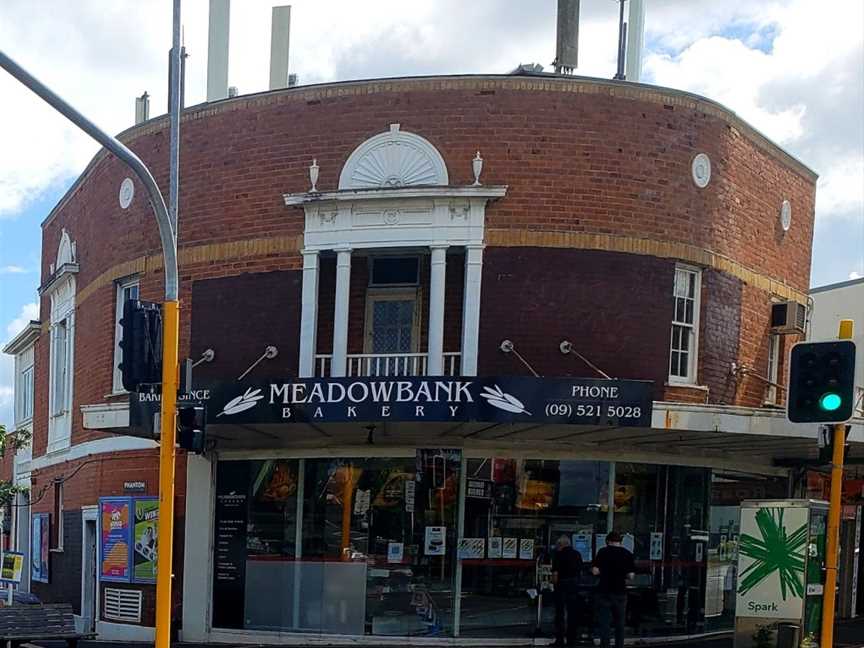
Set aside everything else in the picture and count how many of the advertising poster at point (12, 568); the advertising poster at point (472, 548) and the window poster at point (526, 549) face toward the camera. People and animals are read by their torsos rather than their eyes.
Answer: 3

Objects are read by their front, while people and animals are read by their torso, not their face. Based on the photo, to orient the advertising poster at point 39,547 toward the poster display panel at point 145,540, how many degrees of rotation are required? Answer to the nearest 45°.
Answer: approximately 45° to its left

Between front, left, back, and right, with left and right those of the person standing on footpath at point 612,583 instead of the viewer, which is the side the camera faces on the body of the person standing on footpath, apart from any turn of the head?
back

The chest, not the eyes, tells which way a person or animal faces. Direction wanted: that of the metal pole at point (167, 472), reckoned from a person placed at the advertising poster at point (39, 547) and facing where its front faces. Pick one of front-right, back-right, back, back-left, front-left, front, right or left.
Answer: front-left

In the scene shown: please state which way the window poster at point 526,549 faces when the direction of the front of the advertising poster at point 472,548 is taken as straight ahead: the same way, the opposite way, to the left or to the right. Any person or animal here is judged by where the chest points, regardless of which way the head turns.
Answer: the same way

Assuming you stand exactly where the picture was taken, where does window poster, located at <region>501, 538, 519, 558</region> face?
facing the viewer

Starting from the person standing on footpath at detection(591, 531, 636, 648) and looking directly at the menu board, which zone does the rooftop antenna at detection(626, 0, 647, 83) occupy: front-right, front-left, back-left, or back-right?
back-right

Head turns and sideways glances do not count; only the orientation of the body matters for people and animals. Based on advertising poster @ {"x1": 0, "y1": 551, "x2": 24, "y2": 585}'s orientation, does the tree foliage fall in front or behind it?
behind

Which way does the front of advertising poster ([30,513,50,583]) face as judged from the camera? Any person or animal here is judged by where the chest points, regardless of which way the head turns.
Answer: facing the viewer and to the left of the viewer

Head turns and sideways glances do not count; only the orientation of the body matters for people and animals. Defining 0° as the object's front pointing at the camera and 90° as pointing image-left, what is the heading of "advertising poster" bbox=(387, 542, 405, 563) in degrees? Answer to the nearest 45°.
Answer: approximately 0°

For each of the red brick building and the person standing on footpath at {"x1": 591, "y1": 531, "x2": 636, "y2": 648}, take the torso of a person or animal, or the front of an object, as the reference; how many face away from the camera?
1

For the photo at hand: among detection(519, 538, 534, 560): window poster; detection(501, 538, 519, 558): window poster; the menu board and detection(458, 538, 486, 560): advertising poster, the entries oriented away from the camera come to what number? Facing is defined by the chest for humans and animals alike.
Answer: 0

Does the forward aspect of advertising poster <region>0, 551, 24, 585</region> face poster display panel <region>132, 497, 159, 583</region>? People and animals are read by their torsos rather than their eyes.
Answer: no

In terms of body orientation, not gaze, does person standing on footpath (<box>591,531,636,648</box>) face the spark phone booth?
no

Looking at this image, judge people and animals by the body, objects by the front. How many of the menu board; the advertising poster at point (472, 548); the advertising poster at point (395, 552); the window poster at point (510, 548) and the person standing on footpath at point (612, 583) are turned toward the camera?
4

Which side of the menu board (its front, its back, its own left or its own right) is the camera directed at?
front
